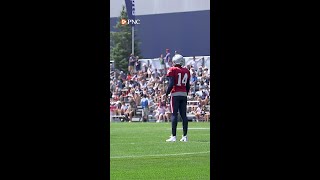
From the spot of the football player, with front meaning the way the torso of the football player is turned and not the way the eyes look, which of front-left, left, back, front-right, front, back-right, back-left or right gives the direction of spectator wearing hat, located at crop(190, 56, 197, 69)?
front-right

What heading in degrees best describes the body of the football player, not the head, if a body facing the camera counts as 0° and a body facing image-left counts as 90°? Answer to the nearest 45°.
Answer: approximately 135°

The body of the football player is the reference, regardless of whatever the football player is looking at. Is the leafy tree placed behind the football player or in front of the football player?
in front

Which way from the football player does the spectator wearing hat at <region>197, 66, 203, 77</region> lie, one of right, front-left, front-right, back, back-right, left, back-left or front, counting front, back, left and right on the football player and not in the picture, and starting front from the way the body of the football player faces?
front-right
